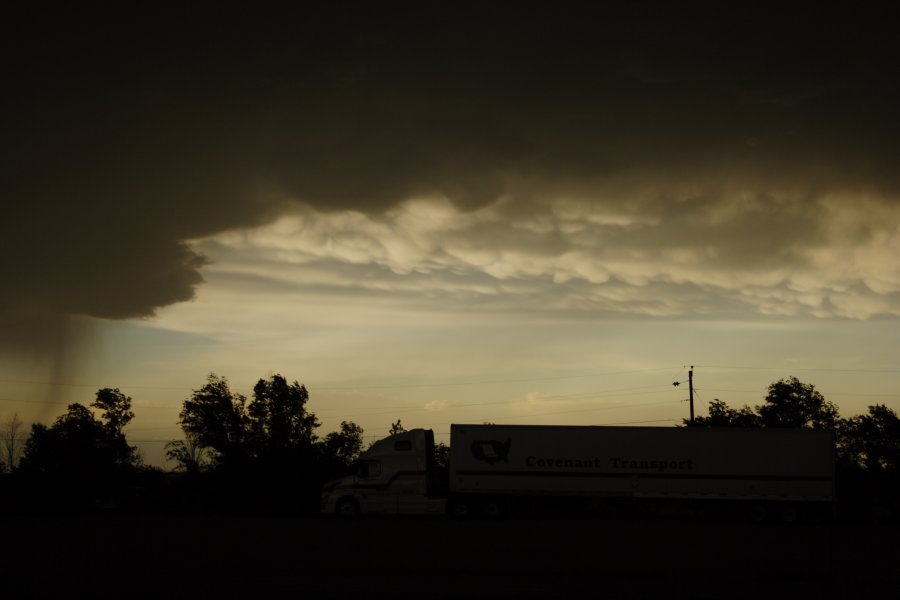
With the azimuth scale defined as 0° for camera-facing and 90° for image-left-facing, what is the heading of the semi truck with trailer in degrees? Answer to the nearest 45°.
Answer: approximately 90°

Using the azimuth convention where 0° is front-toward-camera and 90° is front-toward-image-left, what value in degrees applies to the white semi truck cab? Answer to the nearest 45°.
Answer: approximately 90°
